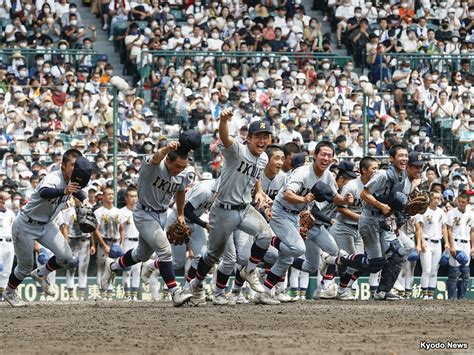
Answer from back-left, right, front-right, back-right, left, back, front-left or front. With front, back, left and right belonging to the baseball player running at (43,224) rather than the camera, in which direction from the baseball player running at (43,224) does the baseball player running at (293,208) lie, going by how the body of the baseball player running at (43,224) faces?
front-left

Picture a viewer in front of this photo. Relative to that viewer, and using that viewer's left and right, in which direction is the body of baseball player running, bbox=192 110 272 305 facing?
facing the viewer and to the right of the viewer

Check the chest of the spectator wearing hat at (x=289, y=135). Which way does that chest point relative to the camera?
toward the camera

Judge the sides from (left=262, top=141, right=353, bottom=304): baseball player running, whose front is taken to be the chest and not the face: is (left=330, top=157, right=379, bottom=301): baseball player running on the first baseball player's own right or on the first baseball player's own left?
on the first baseball player's own left

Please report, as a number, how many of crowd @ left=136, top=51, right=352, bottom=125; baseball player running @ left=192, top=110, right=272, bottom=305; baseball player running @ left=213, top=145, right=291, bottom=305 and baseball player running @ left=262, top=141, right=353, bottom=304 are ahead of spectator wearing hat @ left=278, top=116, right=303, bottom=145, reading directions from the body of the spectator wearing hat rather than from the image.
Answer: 3

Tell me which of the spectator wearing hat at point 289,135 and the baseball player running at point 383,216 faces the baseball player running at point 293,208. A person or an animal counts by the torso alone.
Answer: the spectator wearing hat

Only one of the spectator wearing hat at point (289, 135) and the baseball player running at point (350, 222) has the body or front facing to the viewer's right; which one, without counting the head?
the baseball player running

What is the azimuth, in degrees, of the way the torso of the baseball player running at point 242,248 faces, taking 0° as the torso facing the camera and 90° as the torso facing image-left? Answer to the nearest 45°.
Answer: approximately 315°
